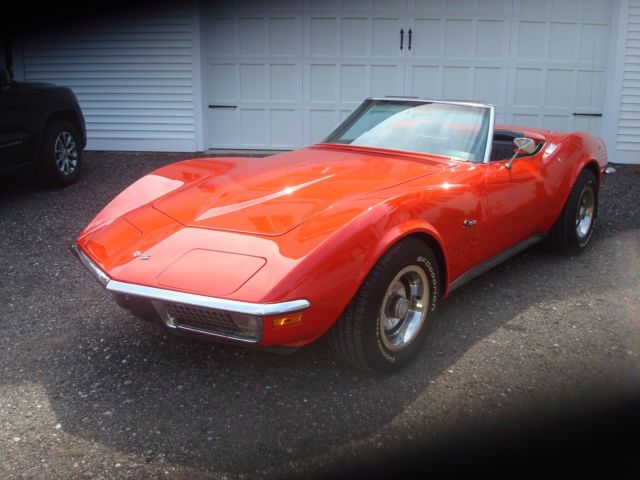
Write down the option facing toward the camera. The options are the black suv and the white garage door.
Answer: the white garage door

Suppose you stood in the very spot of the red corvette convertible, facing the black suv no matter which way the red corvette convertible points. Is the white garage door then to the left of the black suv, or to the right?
right

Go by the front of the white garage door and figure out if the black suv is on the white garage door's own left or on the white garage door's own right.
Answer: on the white garage door's own right

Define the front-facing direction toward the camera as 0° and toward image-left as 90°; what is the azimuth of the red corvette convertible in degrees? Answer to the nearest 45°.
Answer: approximately 45°

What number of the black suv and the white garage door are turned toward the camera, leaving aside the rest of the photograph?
1

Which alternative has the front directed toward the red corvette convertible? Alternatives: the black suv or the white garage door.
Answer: the white garage door

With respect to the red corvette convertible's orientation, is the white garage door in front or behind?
behind

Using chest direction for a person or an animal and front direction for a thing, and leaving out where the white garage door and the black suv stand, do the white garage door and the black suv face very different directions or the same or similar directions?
very different directions

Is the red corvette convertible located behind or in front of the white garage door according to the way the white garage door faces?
in front

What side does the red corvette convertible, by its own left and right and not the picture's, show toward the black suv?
right

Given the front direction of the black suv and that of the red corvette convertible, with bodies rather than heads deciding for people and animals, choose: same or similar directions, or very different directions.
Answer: very different directions

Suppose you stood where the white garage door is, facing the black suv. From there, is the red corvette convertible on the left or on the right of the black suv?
left

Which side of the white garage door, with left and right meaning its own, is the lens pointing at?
front
